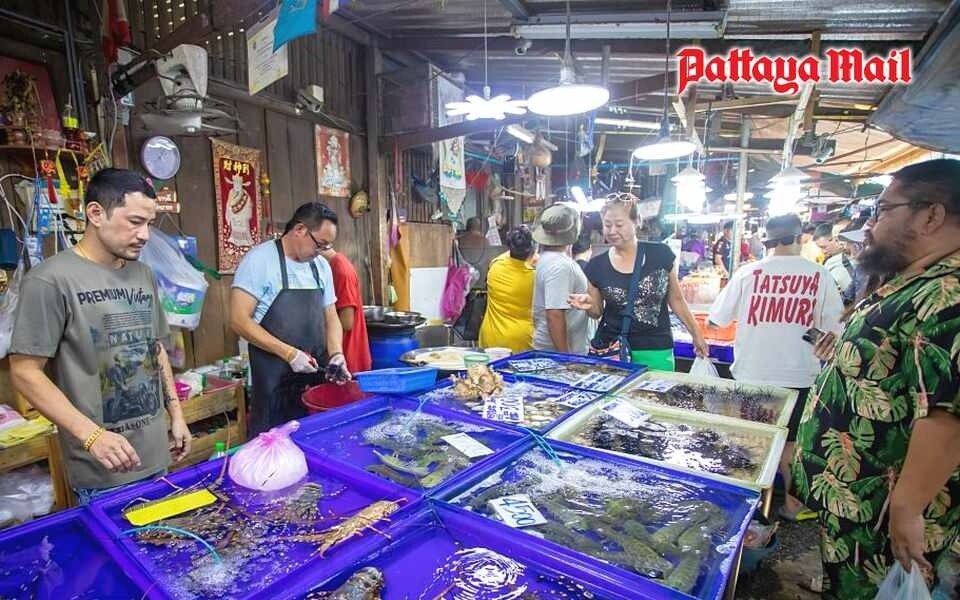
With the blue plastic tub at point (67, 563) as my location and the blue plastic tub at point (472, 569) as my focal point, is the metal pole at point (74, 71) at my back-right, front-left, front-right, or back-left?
back-left

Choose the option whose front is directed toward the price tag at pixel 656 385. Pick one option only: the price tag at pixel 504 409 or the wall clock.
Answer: the wall clock

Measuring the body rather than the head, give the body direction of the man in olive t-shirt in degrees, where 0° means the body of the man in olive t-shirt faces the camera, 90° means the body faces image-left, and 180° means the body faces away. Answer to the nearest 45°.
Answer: approximately 315°

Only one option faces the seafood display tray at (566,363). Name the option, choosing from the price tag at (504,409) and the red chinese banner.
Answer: the red chinese banner

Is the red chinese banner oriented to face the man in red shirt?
yes

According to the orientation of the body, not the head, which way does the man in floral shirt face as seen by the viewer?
to the viewer's left

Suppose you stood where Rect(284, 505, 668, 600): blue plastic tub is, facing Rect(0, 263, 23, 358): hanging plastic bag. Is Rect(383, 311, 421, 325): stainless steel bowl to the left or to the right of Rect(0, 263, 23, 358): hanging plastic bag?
right

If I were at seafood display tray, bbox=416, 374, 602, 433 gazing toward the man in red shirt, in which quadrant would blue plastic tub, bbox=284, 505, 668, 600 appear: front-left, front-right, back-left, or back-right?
back-left

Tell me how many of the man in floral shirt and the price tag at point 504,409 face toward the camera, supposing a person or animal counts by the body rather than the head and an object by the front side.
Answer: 1

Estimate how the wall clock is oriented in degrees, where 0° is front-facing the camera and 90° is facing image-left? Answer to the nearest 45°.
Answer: approximately 315°

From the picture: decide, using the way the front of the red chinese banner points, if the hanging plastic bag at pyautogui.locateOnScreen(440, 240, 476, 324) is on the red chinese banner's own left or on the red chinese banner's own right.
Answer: on the red chinese banner's own left

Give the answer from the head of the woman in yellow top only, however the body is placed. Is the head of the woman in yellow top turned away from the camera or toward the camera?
away from the camera
